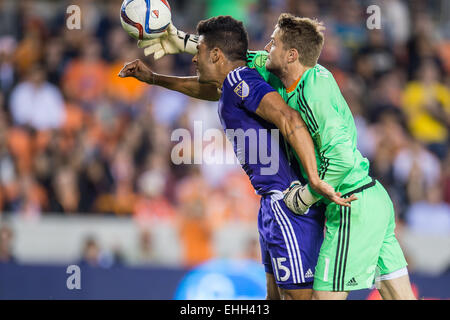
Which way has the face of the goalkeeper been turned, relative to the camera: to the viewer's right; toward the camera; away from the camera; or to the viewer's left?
to the viewer's left

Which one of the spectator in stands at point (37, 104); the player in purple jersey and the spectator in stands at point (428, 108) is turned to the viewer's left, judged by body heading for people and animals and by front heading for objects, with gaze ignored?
the player in purple jersey

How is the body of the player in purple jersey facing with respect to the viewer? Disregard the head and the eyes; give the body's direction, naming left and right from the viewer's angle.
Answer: facing to the left of the viewer

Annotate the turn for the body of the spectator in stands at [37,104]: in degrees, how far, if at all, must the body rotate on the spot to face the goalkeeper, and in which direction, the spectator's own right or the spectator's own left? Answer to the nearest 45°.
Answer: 0° — they already face them

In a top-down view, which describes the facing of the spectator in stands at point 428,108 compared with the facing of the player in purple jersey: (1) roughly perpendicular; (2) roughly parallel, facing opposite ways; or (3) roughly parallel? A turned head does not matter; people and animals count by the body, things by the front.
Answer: roughly perpendicular

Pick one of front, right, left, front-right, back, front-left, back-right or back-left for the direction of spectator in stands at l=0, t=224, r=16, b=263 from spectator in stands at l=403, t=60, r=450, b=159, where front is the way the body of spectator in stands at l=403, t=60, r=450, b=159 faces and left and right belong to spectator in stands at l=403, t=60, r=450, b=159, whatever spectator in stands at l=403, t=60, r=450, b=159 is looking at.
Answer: front-right

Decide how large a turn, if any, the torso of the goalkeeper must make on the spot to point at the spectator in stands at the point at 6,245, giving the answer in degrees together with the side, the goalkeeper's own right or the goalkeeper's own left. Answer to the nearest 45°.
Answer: approximately 45° to the goalkeeper's own right

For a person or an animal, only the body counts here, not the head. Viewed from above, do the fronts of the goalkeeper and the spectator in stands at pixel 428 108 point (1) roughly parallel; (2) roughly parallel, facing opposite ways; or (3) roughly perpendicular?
roughly perpendicular

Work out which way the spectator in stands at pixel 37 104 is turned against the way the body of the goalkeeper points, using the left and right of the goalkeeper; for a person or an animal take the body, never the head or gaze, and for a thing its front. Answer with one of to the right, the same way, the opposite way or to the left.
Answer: to the left

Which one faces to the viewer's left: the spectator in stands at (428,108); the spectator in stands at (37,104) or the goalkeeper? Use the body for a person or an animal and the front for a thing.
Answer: the goalkeeper

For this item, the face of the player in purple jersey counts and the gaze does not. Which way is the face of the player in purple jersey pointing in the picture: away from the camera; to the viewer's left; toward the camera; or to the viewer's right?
to the viewer's left
